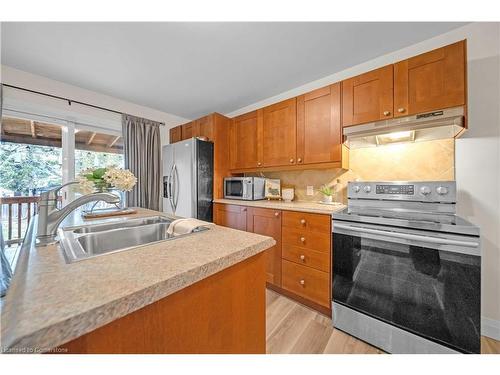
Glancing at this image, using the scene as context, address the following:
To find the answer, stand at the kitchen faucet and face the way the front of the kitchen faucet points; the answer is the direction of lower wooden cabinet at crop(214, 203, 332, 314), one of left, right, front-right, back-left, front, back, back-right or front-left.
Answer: front

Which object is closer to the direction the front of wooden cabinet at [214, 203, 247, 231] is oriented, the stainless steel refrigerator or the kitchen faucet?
the kitchen faucet

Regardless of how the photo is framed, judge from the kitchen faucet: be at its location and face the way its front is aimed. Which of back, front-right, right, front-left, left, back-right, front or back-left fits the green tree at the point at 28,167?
left

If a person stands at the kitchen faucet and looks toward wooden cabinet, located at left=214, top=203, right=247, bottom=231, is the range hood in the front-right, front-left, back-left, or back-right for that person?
front-right

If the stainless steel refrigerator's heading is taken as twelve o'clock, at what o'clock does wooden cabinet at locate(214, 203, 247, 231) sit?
The wooden cabinet is roughly at 9 o'clock from the stainless steel refrigerator.

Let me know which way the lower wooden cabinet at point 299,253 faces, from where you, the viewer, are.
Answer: facing the viewer and to the left of the viewer

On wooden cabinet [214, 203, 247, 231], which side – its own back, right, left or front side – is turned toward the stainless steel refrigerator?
right

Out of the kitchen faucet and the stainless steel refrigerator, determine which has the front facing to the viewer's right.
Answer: the kitchen faucet

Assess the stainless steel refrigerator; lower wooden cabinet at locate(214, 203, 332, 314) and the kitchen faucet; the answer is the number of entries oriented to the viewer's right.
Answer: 1

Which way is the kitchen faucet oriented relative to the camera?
to the viewer's right

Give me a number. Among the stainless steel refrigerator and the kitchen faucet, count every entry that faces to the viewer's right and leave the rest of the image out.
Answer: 1

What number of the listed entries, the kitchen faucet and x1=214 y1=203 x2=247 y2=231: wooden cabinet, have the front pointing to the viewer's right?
1

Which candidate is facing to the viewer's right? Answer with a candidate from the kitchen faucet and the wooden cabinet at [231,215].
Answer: the kitchen faucet

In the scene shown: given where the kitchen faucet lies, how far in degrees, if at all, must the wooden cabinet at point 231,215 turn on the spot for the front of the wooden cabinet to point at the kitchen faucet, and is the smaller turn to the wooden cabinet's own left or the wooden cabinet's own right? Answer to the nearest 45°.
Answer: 0° — it already faces it

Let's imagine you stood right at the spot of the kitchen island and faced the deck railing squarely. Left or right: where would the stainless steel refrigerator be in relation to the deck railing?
right
